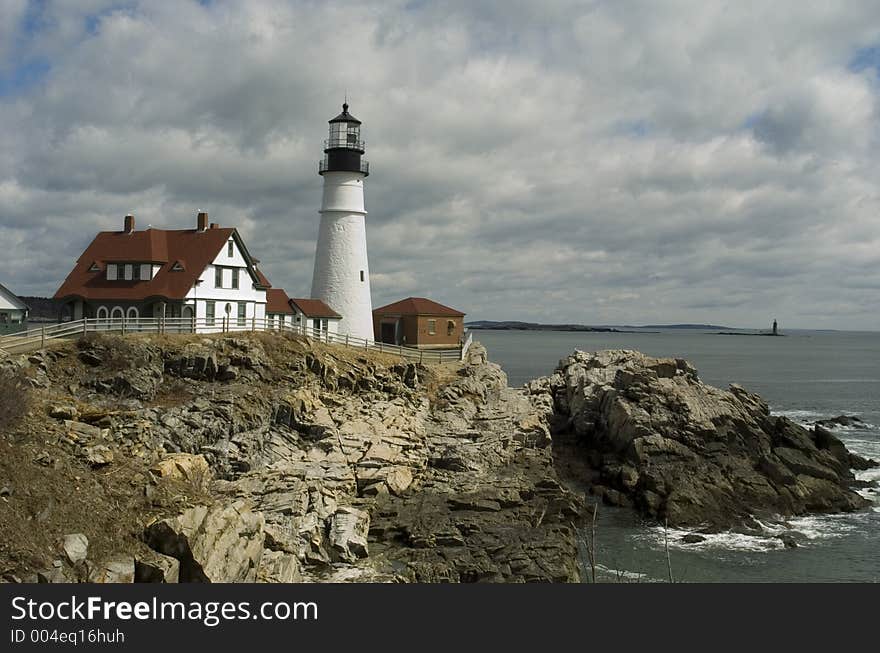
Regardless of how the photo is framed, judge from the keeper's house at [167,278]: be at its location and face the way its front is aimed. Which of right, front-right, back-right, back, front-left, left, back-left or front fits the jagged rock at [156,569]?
front-left

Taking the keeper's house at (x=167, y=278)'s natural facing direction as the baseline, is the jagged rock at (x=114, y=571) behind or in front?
in front

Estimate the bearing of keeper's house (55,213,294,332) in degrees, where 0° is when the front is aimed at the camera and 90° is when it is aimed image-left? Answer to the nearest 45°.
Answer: approximately 45°

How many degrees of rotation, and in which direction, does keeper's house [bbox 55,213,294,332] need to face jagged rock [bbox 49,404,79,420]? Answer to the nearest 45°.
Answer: approximately 45° to its left

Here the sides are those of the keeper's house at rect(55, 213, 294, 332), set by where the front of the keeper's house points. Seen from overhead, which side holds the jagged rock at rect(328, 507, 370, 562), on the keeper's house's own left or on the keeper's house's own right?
on the keeper's house's own left

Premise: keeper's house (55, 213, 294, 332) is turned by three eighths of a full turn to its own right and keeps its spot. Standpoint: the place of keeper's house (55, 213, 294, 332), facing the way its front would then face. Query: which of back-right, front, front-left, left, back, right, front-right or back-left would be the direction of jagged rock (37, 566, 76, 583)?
back

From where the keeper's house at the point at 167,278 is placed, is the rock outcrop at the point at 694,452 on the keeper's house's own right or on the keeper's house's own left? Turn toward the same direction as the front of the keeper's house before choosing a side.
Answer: on the keeper's house's own left

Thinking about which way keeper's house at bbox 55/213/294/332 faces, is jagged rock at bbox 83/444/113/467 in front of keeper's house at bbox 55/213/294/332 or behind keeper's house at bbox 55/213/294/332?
in front
